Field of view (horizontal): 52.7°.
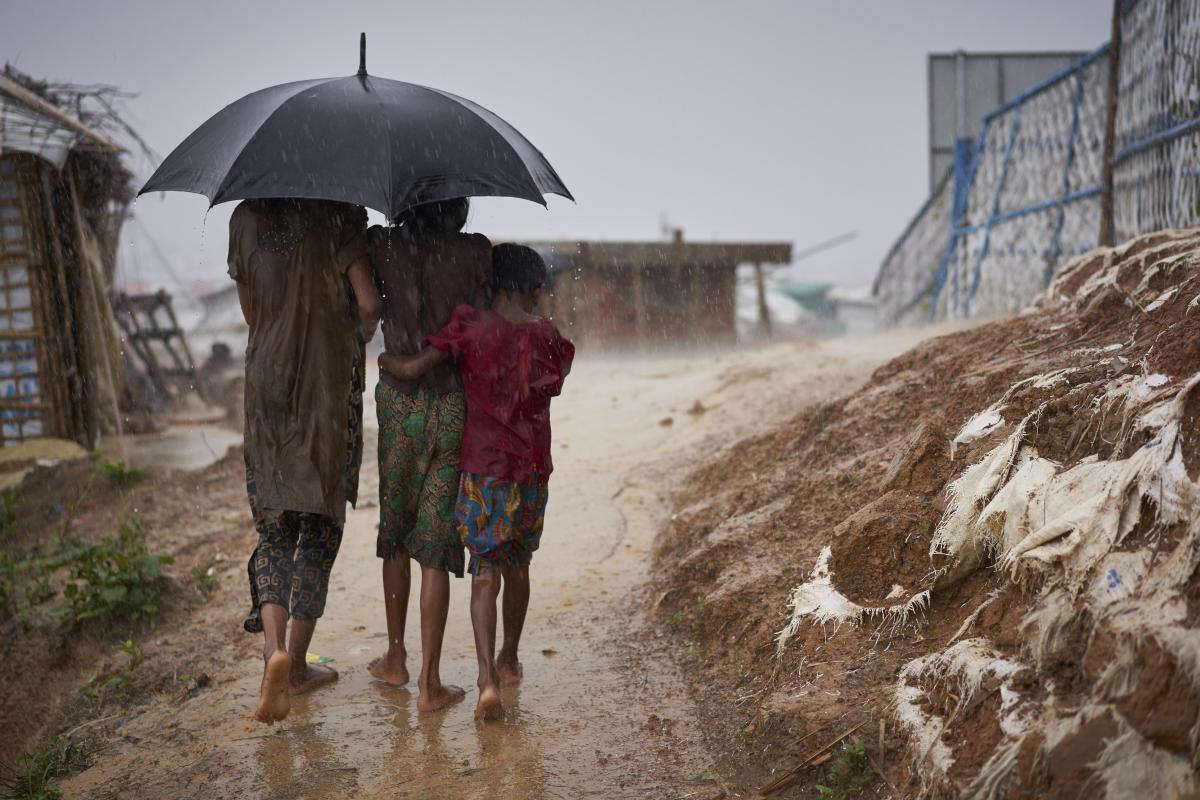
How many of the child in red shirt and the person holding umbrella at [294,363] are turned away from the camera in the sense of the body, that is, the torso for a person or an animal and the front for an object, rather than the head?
2

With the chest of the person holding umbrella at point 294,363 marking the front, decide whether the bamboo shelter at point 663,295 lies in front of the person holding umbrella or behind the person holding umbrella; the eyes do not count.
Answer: in front

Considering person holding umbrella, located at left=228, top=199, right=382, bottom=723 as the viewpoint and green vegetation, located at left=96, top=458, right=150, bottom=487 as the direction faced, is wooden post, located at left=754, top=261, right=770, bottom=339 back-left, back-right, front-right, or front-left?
front-right

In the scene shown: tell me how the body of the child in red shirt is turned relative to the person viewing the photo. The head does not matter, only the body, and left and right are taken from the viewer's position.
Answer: facing away from the viewer

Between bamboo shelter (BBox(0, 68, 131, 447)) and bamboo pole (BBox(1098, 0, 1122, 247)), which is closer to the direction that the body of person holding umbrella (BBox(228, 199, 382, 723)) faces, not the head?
the bamboo shelter

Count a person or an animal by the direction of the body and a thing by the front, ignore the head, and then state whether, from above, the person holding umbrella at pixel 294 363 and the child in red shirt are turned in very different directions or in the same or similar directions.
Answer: same or similar directions

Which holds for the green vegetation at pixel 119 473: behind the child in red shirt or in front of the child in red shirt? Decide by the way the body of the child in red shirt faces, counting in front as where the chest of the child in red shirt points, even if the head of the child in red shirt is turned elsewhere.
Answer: in front

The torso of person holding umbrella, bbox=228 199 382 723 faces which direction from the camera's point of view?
away from the camera

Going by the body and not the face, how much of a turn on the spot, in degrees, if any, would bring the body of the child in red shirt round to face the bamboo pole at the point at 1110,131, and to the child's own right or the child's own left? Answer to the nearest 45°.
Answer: approximately 45° to the child's own right

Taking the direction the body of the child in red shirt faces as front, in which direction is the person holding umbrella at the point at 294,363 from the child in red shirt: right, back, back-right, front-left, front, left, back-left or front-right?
left

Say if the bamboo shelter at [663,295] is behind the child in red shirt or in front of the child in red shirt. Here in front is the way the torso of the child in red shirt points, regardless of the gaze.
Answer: in front
